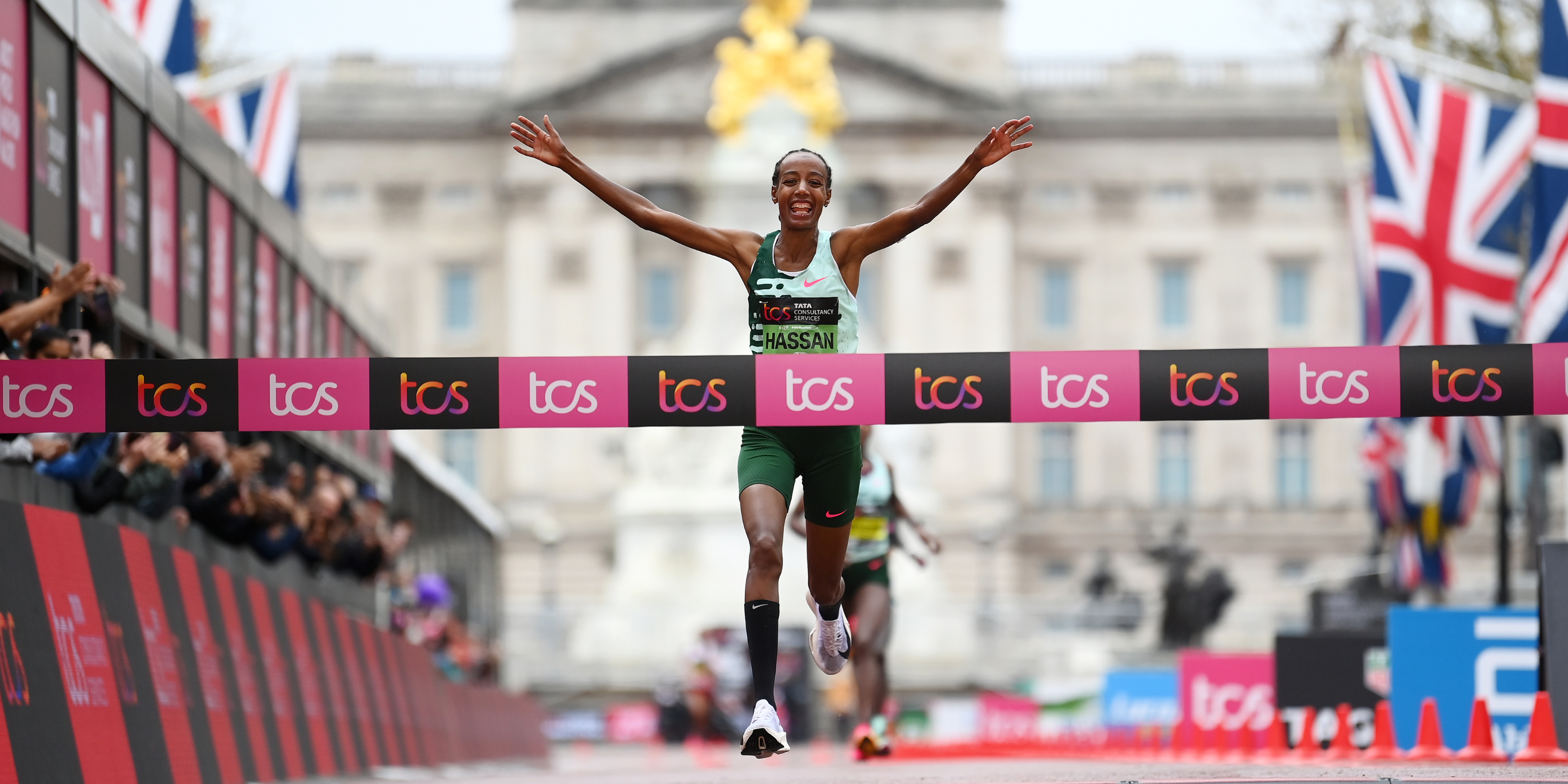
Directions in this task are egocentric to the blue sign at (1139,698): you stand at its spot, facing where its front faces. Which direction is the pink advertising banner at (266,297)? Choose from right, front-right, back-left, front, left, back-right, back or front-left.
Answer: front-right

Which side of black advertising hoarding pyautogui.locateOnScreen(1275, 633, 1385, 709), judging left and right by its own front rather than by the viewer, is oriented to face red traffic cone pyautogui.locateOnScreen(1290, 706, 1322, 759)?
front

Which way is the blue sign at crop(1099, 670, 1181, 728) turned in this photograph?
toward the camera

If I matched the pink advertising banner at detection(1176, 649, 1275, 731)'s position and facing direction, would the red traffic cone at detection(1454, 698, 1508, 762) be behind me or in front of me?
in front

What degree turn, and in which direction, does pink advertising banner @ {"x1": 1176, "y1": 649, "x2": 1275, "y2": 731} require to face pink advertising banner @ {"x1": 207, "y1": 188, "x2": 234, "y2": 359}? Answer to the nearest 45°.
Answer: approximately 45° to its right

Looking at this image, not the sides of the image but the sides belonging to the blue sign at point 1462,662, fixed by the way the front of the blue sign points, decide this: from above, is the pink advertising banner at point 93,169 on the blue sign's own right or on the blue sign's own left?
on the blue sign's own right

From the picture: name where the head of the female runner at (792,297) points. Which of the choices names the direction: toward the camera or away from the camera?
toward the camera

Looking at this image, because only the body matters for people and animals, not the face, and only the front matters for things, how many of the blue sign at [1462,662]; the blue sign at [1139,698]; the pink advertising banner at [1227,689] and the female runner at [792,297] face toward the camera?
4

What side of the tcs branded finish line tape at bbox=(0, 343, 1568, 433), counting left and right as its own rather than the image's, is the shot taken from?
front

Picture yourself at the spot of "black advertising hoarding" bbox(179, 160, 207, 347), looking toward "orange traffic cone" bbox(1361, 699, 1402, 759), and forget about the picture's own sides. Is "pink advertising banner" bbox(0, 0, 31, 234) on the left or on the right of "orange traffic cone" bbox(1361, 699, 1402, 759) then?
right

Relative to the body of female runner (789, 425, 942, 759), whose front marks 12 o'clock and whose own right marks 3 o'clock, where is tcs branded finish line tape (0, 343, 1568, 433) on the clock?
The tcs branded finish line tape is roughly at 12 o'clock from the female runner.

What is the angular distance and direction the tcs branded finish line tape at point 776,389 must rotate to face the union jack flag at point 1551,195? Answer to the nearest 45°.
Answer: approximately 135° to its left

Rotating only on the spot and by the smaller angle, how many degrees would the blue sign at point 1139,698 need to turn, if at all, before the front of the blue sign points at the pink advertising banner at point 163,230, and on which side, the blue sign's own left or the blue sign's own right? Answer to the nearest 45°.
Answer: approximately 45° to the blue sign's own right
